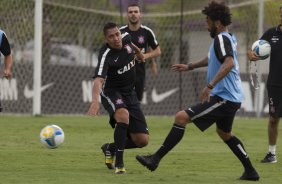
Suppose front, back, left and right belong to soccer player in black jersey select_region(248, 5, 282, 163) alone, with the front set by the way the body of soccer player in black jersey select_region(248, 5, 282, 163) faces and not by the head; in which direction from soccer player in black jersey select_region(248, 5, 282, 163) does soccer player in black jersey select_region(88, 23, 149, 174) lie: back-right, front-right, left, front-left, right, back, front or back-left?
front-right

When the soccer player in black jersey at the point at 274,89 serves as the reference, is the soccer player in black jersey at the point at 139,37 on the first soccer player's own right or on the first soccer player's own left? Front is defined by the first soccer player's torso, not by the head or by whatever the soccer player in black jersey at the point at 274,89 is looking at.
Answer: on the first soccer player's own right

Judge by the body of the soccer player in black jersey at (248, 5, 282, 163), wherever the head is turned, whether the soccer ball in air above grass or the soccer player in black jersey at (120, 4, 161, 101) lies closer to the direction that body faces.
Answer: the soccer ball in air above grass

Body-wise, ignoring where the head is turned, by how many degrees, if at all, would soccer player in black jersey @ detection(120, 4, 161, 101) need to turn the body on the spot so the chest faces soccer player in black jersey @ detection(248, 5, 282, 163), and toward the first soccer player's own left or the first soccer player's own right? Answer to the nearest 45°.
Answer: approximately 45° to the first soccer player's own left

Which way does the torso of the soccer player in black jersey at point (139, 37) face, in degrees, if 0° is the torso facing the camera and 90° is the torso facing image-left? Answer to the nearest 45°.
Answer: approximately 0°

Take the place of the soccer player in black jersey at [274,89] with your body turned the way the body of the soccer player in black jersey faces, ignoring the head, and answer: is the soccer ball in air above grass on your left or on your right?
on your right

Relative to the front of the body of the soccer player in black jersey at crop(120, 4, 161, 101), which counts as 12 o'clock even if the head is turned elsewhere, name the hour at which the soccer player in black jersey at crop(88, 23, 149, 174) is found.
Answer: the soccer player in black jersey at crop(88, 23, 149, 174) is roughly at 12 o'clock from the soccer player in black jersey at crop(120, 4, 161, 101).
